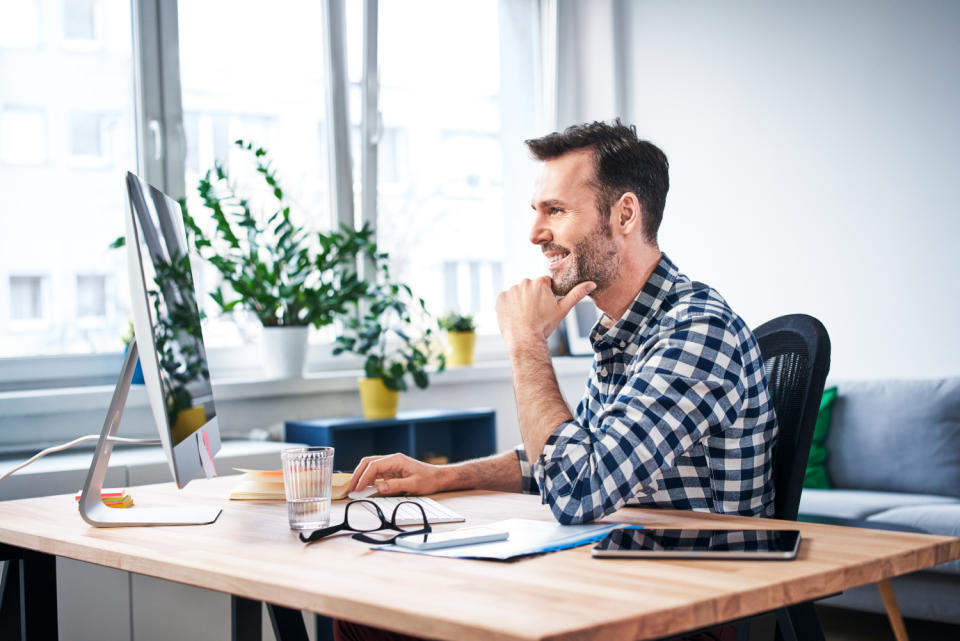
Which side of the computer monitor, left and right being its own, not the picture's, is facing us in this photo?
right

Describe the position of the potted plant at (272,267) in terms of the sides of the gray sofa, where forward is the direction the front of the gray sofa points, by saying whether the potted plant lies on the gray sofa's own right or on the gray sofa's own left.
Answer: on the gray sofa's own right

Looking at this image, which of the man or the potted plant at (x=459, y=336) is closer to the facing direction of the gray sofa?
the man

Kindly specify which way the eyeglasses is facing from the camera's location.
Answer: facing away from the viewer and to the right of the viewer

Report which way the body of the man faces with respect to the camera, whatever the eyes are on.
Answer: to the viewer's left

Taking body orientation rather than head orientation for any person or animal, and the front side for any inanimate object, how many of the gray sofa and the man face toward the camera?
1

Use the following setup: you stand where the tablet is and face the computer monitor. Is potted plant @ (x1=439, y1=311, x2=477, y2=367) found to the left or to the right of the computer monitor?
right

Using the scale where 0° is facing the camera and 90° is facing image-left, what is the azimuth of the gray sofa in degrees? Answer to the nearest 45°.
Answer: approximately 0°

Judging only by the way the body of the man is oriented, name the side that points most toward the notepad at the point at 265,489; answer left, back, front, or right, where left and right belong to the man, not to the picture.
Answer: front

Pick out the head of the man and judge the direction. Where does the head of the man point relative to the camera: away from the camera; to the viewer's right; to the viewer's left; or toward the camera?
to the viewer's left

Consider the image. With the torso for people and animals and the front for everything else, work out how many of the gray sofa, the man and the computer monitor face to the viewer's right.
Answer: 1
